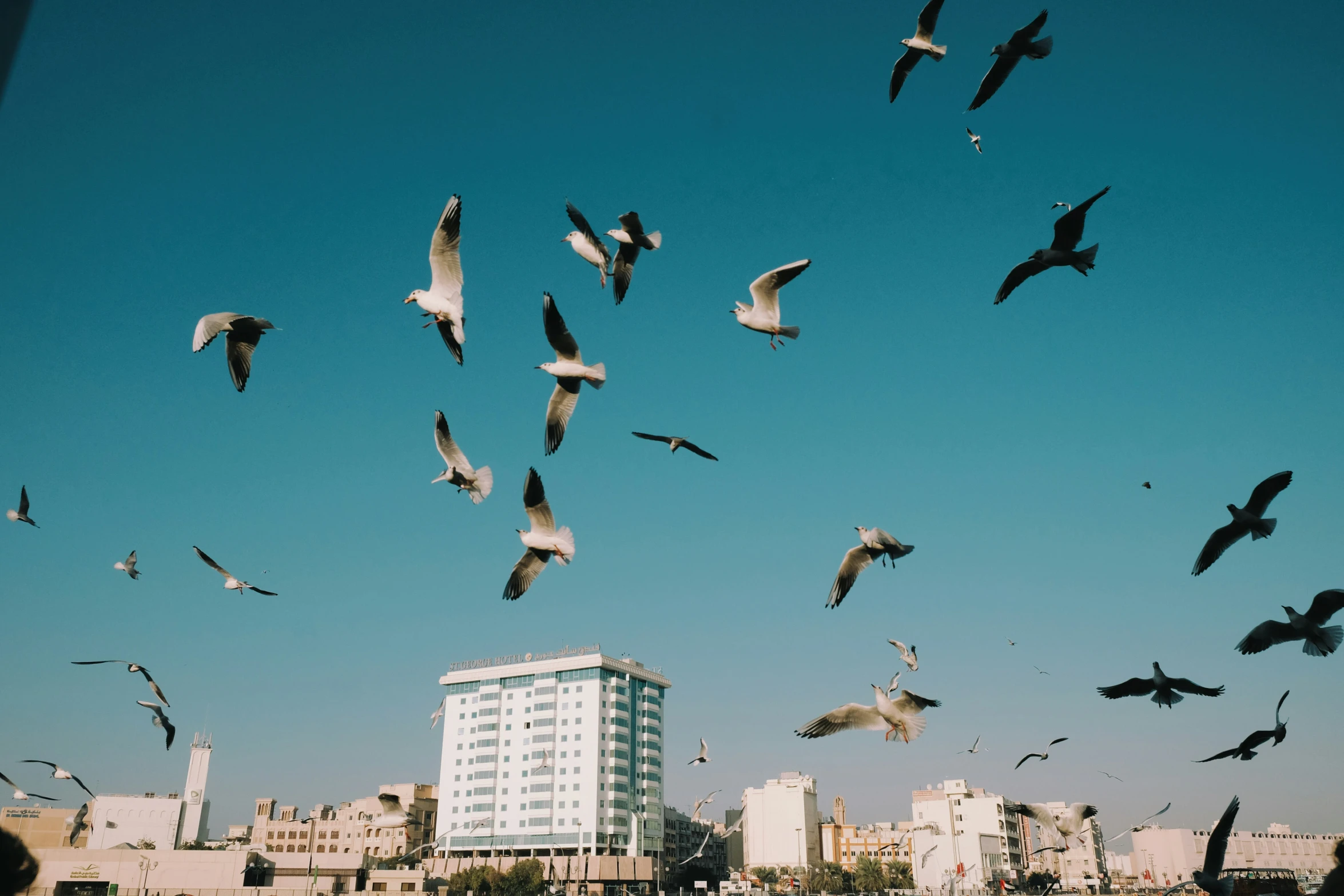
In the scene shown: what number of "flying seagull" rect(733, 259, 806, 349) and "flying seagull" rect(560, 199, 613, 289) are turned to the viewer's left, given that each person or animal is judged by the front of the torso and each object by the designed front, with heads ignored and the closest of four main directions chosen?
2

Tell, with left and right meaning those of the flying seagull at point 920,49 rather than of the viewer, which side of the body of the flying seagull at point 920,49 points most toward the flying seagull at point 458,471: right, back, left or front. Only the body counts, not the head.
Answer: front

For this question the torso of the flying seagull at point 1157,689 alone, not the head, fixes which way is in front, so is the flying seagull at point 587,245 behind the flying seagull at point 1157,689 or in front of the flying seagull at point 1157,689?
in front

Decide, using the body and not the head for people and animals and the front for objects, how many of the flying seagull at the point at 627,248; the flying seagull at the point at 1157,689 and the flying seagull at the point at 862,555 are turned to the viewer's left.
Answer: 2

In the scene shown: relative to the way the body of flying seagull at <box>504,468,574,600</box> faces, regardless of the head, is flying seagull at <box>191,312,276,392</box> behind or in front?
in front

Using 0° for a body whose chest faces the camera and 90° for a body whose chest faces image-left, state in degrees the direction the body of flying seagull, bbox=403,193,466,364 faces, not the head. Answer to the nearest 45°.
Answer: approximately 90°

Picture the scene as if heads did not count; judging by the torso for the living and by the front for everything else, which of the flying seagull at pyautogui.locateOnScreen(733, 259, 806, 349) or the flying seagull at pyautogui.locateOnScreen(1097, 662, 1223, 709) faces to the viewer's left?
the flying seagull at pyautogui.locateOnScreen(733, 259, 806, 349)

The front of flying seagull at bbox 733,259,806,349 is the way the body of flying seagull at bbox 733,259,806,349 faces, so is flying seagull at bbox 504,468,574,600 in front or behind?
in front

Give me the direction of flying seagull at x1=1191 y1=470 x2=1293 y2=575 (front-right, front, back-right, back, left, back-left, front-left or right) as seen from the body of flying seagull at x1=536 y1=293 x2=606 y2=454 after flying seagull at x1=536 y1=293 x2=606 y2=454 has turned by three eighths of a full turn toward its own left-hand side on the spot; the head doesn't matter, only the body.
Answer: front-left

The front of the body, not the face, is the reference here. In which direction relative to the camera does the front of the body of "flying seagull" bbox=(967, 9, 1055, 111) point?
to the viewer's left
